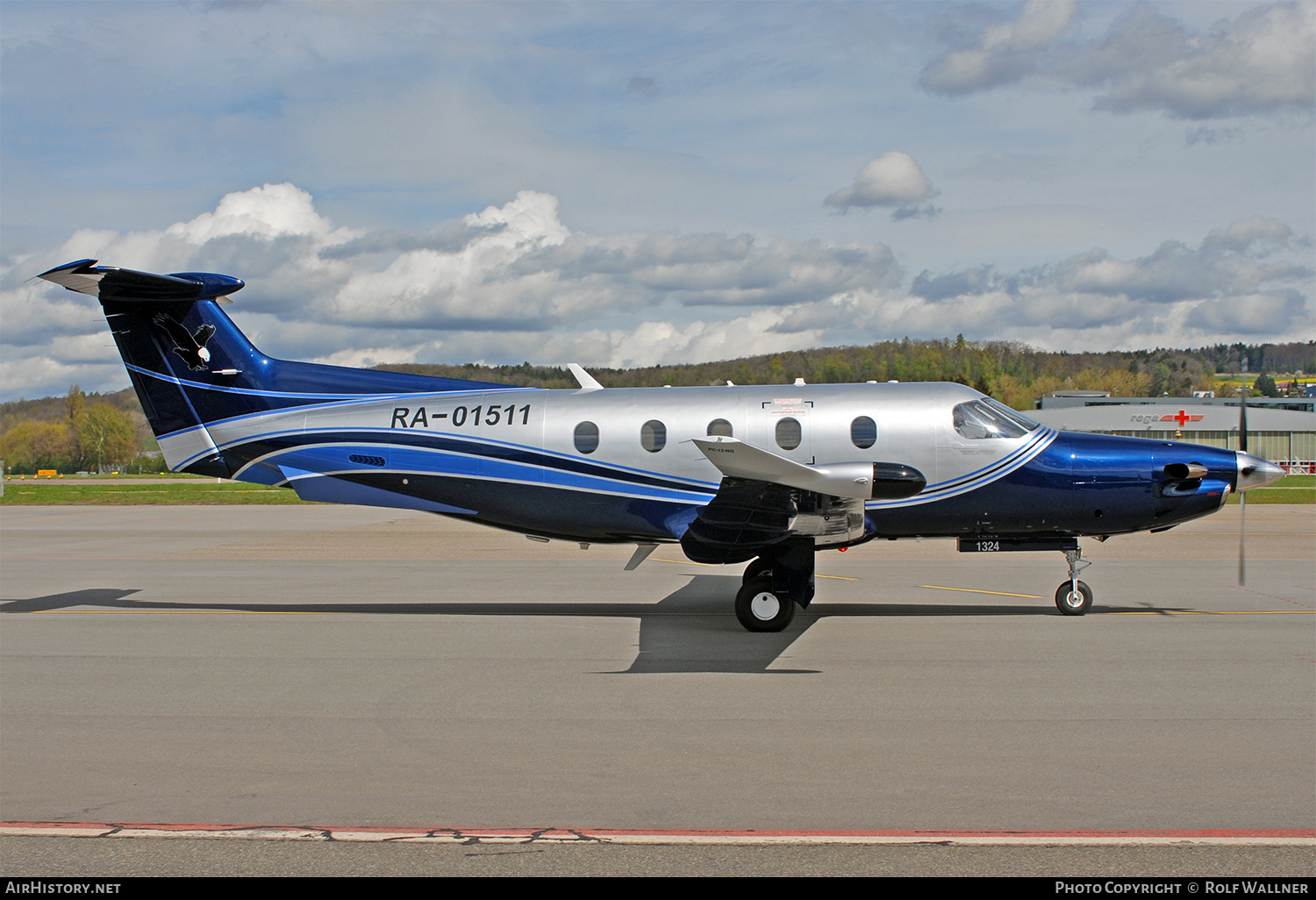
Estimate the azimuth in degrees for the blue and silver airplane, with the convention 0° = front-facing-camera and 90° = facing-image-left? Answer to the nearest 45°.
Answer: approximately 270°
